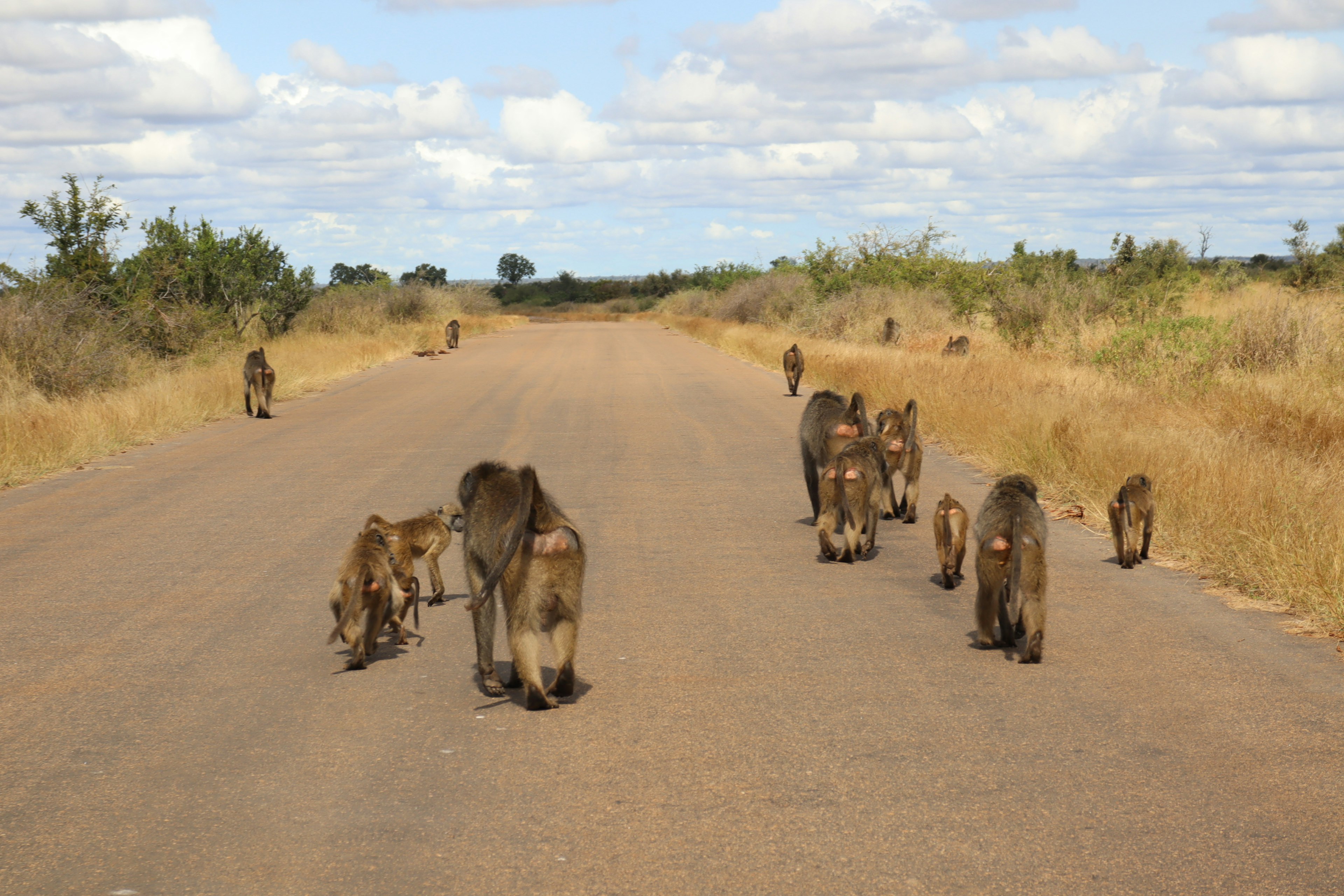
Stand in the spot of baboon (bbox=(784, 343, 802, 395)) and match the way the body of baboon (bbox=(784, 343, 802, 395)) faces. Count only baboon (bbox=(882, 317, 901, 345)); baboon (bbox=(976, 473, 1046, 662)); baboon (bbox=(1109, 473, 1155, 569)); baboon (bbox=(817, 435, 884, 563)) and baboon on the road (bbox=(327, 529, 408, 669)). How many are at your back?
4

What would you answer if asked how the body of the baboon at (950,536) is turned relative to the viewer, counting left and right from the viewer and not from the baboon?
facing away from the viewer

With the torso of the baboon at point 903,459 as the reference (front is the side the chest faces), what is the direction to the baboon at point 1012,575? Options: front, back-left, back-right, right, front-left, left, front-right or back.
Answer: back

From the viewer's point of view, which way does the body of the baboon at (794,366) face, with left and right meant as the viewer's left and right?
facing away from the viewer

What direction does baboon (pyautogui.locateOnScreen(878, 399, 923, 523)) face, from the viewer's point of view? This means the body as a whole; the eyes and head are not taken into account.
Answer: away from the camera

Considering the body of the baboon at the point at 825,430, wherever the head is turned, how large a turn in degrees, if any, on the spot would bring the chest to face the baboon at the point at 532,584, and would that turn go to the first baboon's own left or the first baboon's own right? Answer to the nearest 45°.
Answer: approximately 135° to the first baboon's own left

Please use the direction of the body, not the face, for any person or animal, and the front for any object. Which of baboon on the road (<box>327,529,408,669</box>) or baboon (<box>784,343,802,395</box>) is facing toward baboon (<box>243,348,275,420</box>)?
the baboon on the road

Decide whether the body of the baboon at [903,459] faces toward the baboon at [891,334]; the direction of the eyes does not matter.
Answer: yes

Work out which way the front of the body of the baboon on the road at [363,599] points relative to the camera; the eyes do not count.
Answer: away from the camera

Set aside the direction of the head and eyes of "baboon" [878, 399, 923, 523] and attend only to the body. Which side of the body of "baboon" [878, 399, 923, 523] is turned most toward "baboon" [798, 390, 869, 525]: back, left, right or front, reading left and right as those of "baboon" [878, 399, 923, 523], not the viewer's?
left

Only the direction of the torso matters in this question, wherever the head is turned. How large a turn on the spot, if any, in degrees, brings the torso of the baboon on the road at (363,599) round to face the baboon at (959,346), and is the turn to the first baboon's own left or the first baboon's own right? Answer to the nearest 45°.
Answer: approximately 45° to the first baboon's own right

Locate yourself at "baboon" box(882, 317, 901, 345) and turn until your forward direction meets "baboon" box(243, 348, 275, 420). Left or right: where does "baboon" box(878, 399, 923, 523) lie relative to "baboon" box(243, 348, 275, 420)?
left
